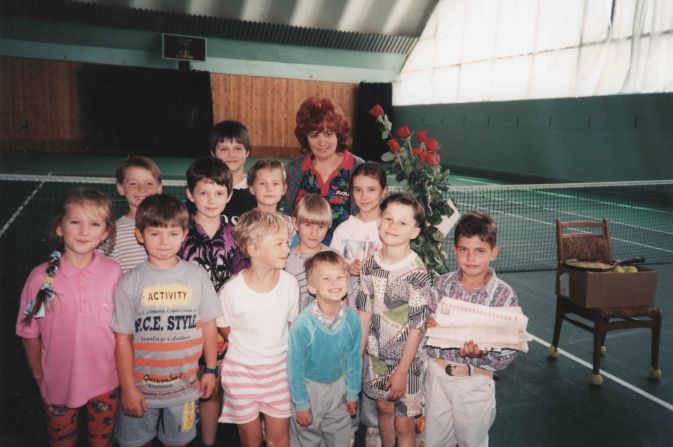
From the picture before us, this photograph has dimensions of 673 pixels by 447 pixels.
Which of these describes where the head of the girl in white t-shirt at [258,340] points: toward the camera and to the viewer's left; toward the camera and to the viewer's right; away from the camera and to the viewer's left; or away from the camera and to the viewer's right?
toward the camera and to the viewer's right

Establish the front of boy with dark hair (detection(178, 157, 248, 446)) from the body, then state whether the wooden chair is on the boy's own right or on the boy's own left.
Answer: on the boy's own left

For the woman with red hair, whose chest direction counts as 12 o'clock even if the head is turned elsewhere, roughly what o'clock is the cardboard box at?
The cardboard box is roughly at 9 o'clock from the woman with red hair.

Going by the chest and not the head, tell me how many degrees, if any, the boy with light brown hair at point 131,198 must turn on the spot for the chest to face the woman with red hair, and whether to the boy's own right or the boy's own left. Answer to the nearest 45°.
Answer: approximately 90° to the boy's own left

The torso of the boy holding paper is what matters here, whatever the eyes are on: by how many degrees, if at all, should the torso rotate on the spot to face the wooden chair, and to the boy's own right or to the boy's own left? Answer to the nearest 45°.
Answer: approximately 135° to the boy's own left

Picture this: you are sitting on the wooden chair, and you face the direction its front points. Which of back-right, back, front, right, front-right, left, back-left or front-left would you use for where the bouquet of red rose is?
right

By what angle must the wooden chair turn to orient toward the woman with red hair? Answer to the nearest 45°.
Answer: approximately 90° to its right

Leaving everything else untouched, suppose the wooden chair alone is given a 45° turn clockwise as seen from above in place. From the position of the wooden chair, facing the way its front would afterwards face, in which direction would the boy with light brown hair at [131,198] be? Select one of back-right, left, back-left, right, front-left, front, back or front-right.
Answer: front-right
